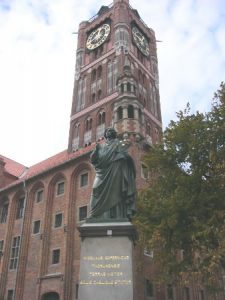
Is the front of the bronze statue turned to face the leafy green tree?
no

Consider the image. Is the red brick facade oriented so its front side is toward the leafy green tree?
no

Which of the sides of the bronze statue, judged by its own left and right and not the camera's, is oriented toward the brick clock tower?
back

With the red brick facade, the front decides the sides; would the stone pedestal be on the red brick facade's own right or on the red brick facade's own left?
on the red brick facade's own left

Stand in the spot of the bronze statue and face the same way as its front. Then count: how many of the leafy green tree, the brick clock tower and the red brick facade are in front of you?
0

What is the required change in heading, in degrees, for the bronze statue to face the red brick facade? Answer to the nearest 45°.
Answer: approximately 180°

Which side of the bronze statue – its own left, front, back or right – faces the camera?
front
